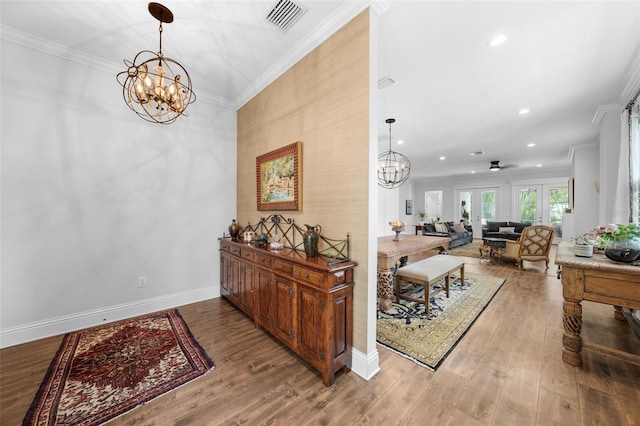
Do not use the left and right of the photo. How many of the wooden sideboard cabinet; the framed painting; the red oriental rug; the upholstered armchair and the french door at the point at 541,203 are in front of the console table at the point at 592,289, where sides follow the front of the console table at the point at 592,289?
3

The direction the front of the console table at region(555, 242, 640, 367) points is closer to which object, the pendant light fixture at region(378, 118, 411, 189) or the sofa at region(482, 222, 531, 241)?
the pendant light fixture

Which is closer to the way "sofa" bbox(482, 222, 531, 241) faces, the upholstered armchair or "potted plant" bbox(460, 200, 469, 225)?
the upholstered armchair

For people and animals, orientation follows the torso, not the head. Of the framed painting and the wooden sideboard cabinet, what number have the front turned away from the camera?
0

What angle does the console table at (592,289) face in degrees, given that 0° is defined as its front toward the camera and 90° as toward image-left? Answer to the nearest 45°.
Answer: approximately 45°

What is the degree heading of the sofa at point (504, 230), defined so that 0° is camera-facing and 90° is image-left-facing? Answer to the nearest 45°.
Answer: approximately 45°

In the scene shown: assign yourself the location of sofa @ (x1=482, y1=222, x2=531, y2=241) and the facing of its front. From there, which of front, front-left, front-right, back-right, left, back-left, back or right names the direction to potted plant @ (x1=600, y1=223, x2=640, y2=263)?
front-left

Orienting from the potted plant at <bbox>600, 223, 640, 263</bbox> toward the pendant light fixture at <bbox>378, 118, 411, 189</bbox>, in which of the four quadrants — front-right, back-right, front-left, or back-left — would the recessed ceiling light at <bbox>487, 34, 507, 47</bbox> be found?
front-left

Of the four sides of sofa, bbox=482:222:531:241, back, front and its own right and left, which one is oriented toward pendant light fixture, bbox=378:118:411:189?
front
